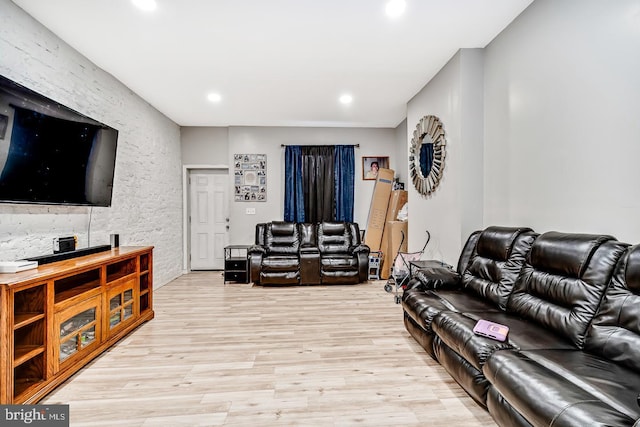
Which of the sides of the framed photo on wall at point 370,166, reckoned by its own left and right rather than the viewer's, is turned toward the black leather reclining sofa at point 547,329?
front

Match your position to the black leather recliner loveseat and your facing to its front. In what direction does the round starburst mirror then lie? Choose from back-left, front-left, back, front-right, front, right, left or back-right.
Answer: front-left

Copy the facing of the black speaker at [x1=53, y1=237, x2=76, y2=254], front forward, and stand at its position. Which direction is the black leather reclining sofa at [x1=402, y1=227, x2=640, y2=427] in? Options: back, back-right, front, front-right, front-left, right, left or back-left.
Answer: front

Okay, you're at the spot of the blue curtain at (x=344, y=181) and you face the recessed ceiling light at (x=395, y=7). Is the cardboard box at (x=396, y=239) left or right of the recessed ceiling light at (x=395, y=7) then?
left

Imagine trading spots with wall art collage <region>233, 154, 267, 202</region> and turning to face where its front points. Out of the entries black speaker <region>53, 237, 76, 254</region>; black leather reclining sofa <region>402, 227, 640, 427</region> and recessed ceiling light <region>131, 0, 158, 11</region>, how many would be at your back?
0

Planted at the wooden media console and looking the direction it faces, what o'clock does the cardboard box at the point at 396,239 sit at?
The cardboard box is roughly at 10 o'clock from the wooden media console.

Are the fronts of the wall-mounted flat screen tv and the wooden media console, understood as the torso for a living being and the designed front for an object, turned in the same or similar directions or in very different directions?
same or similar directions

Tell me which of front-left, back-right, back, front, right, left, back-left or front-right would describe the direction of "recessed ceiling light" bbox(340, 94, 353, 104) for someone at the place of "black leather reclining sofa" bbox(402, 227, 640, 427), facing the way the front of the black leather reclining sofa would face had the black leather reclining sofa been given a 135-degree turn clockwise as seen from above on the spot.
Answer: front-left

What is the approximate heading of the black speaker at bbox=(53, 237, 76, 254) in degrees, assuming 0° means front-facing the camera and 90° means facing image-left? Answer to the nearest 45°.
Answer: approximately 315°

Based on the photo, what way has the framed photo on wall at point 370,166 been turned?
toward the camera

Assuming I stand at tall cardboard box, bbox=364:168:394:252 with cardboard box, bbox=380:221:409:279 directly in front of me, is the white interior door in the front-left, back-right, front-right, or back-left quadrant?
back-right

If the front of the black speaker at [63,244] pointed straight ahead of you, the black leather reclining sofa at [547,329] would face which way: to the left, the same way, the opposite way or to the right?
the opposite way

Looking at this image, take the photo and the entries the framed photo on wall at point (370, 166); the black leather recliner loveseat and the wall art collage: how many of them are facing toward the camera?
3

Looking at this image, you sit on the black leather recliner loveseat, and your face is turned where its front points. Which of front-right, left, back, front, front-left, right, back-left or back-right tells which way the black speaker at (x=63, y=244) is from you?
front-right

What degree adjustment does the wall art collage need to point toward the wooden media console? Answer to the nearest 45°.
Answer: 0° — it already faces it

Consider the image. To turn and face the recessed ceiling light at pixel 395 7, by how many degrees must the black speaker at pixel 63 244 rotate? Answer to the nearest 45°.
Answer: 0° — it already faces it

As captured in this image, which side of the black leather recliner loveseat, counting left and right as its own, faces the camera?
front

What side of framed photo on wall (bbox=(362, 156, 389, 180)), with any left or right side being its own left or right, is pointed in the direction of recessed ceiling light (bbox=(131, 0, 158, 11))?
front

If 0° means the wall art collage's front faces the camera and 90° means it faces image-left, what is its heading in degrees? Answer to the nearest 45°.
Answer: approximately 0°

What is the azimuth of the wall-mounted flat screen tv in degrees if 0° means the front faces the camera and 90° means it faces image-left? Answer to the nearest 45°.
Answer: approximately 315°
